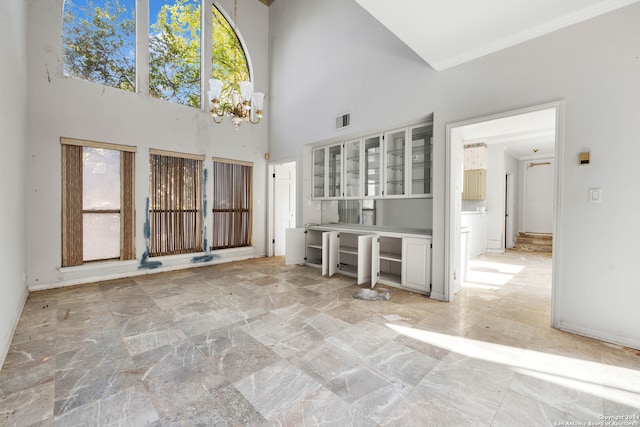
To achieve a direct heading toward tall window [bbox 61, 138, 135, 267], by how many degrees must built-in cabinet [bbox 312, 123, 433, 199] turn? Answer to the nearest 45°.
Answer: approximately 45° to its right

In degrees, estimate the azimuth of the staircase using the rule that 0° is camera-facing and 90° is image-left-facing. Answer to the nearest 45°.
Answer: approximately 0°

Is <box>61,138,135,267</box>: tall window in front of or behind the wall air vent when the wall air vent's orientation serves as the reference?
in front

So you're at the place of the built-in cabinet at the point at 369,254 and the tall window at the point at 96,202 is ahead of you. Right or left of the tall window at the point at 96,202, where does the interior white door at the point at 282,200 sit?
right

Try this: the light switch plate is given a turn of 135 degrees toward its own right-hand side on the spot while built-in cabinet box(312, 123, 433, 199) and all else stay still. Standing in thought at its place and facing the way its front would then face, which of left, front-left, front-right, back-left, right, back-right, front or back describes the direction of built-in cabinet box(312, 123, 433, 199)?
front-left

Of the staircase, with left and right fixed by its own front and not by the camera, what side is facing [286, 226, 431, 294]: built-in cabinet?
front

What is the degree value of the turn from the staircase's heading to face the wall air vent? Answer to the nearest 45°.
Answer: approximately 45° to its right

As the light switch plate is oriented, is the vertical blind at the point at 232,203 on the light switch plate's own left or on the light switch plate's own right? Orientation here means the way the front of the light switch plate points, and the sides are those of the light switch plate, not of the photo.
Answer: on the light switch plate's own right

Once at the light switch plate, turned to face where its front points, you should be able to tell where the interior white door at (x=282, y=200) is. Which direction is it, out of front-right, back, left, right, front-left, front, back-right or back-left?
right

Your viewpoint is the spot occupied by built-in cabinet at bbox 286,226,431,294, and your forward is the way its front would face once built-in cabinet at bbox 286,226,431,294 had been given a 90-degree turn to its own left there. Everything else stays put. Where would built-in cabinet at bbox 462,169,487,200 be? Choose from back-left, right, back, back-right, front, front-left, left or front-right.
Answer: left
